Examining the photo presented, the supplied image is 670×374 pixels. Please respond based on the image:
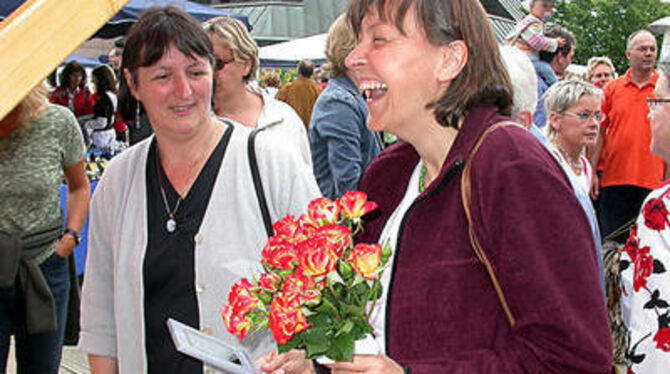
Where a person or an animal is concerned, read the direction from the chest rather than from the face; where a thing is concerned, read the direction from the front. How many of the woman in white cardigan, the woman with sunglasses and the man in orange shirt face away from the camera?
0

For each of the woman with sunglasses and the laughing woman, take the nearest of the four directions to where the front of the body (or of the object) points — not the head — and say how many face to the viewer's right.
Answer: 0

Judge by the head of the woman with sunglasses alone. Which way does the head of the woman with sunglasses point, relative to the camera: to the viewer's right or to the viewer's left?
to the viewer's left

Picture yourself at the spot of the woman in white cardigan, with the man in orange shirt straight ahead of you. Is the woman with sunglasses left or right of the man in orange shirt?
left

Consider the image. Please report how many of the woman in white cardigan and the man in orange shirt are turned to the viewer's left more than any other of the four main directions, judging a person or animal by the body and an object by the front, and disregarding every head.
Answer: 0

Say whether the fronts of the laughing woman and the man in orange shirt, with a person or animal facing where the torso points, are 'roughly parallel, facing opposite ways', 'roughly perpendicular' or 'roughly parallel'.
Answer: roughly perpendicular

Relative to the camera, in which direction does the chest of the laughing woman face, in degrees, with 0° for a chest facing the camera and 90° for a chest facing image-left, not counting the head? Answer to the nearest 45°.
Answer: approximately 45°

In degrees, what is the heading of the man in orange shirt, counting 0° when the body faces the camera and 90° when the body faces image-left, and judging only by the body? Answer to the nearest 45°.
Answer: approximately 315°

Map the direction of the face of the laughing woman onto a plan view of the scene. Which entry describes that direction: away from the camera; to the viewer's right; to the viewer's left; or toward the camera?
to the viewer's left

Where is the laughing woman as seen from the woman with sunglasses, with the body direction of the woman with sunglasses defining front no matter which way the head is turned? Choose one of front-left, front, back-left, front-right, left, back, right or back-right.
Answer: front-left

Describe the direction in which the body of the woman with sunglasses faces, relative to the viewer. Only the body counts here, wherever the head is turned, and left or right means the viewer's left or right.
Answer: facing the viewer and to the left of the viewer

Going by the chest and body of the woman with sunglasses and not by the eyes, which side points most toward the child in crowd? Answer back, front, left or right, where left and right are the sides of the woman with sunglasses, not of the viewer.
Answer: back

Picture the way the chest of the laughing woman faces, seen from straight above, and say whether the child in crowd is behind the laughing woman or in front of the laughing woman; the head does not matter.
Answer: behind

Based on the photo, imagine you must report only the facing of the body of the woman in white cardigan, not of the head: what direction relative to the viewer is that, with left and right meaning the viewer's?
facing the viewer
